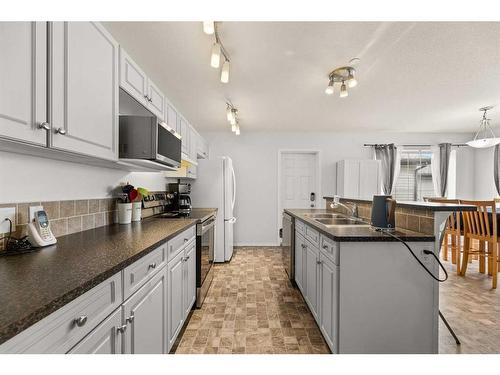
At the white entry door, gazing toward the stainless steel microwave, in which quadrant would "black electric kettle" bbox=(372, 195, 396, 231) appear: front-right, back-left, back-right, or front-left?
front-left

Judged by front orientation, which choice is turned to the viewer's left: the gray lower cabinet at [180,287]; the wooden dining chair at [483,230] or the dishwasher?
the dishwasher

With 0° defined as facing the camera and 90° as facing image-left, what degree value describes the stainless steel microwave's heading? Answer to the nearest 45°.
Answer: approximately 270°

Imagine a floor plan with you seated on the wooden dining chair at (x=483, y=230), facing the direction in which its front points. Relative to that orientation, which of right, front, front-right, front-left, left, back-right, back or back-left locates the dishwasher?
back

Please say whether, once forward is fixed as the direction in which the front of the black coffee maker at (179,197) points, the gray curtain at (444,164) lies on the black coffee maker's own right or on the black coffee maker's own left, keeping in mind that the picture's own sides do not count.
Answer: on the black coffee maker's own left

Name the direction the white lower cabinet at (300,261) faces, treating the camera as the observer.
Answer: facing to the left of the viewer

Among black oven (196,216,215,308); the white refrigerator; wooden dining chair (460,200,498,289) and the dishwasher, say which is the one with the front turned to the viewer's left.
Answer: the dishwasher

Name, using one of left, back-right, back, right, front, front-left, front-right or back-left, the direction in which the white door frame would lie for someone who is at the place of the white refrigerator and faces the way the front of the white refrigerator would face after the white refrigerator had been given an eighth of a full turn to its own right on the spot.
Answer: left

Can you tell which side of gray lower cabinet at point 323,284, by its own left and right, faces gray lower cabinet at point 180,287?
front

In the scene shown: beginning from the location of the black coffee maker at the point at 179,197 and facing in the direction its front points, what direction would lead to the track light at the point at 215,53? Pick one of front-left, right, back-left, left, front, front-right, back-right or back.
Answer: front-right

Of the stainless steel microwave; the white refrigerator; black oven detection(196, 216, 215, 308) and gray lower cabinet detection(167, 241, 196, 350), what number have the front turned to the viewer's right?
4

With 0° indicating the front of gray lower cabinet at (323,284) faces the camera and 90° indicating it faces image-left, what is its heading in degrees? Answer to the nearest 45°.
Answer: approximately 90°

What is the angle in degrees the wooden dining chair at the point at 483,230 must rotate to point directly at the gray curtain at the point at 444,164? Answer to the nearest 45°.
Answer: approximately 45° to its left

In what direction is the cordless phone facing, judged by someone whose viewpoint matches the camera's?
facing the viewer and to the right of the viewer

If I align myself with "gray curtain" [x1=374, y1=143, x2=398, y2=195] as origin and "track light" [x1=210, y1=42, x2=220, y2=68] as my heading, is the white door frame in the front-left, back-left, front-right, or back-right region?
front-right

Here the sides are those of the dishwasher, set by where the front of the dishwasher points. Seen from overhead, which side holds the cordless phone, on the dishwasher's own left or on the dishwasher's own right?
on the dishwasher's own left

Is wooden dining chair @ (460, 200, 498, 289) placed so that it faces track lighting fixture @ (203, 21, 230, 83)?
no
